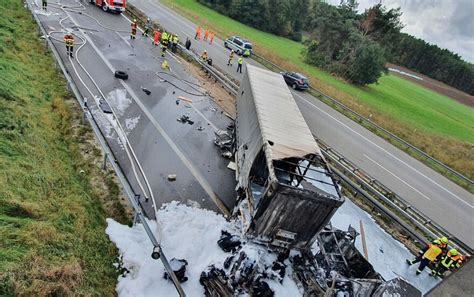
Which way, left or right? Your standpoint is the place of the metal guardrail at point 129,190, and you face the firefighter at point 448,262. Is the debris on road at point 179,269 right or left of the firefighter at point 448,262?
right

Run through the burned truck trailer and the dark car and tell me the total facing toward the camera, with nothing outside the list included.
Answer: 1

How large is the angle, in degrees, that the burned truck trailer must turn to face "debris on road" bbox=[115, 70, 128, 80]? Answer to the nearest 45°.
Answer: approximately 135° to its right

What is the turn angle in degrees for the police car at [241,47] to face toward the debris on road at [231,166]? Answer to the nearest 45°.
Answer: approximately 135° to its left

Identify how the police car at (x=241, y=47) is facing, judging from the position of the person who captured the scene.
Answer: facing away from the viewer and to the left of the viewer

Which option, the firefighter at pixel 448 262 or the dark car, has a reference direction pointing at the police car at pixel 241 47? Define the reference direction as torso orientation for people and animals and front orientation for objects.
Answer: the dark car
